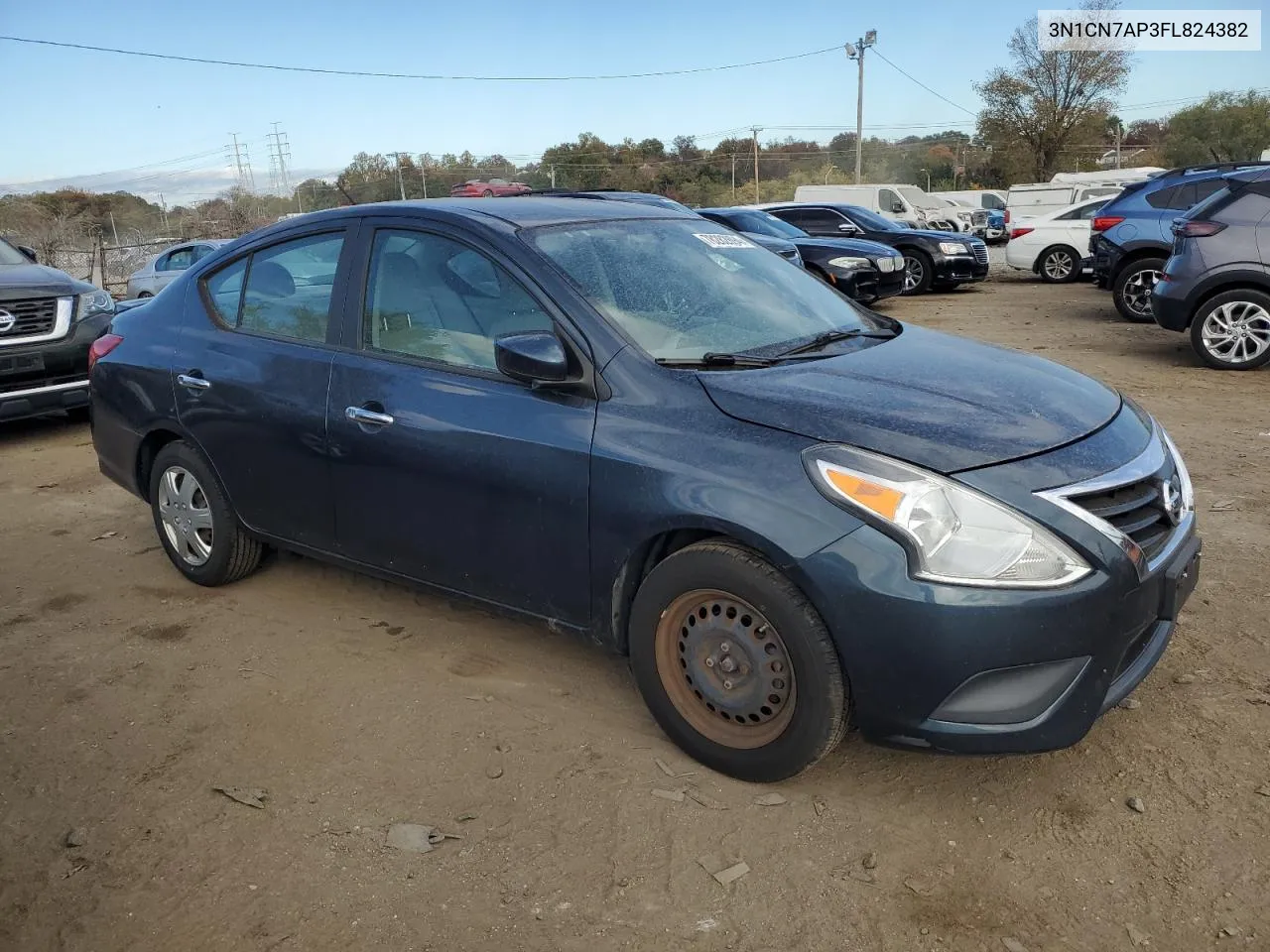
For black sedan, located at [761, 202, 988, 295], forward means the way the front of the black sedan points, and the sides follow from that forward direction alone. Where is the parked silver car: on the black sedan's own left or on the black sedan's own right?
on the black sedan's own right

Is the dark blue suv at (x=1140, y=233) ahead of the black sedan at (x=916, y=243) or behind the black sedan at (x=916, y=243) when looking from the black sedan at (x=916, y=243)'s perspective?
ahead

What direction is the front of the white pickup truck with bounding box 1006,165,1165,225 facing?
to the viewer's right

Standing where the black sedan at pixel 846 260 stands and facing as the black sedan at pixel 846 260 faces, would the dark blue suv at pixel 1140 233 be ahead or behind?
ahead

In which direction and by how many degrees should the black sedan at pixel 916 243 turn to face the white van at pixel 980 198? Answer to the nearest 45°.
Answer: approximately 135° to its left

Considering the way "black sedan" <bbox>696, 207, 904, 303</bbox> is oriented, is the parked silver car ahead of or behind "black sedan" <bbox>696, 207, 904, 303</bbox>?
behind

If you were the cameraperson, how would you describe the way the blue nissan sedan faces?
facing the viewer and to the right of the viewer

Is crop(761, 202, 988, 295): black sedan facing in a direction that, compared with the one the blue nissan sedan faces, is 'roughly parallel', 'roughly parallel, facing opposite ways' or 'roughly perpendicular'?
roughly parallel

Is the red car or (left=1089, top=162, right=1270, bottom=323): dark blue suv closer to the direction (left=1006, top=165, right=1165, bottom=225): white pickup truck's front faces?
the dark blue suv

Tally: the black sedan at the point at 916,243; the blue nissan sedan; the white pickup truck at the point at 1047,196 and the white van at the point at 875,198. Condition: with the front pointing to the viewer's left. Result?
0

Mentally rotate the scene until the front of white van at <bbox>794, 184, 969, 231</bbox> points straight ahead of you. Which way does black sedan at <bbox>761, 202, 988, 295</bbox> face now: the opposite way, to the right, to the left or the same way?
the same way

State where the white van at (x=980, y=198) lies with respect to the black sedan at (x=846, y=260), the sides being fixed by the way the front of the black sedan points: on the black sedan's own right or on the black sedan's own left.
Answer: on the black sedan's own left
